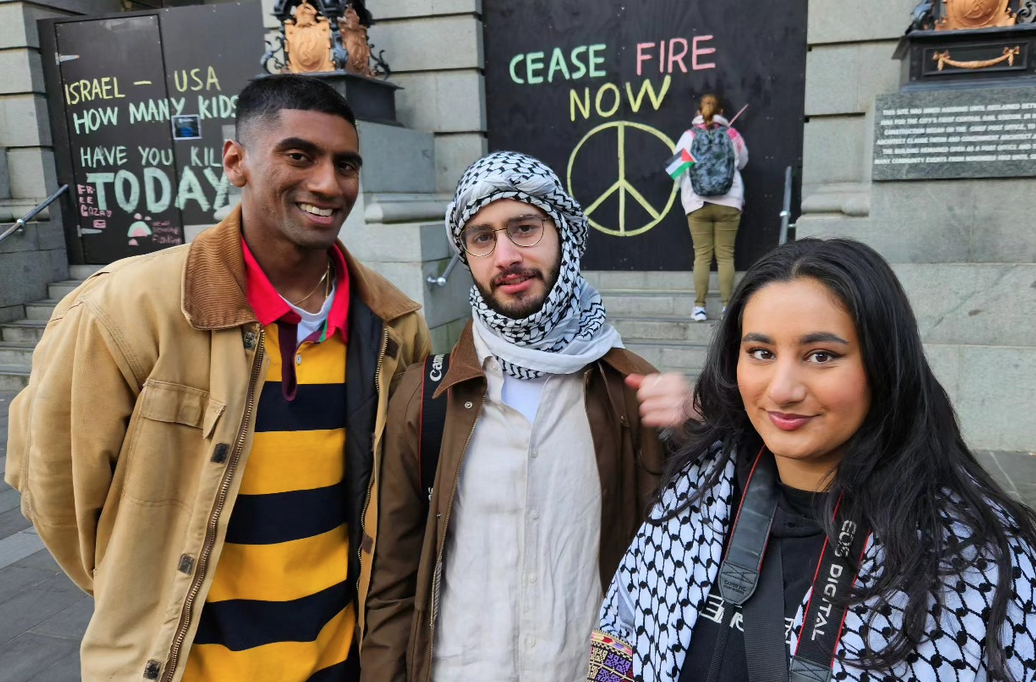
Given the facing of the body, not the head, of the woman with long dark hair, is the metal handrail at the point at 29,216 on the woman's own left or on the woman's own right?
on the woman's own right

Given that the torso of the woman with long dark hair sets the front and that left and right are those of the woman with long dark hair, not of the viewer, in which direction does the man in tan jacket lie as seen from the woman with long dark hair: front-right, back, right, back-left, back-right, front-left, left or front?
front-right

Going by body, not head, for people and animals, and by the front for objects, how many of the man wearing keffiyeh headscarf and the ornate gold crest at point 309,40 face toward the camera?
2

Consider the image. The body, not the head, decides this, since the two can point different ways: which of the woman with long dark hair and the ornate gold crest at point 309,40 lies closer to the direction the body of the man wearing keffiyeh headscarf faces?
the woman with long dark hair

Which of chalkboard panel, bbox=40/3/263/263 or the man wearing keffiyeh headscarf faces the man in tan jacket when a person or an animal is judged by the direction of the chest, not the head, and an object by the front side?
the chalkboard panel

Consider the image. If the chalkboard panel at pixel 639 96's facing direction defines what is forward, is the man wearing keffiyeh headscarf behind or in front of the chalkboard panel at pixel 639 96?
in front

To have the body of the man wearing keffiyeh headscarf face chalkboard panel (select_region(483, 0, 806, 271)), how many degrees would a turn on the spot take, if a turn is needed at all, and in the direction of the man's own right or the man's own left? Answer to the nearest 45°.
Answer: approximately 180°

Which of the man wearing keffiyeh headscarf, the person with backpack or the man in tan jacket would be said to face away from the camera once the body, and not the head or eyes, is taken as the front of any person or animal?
the person with backpack

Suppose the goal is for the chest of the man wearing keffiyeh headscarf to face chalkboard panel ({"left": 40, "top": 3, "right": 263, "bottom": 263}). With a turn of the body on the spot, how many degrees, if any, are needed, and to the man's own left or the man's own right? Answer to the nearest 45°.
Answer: approximately 135° to the man's own right

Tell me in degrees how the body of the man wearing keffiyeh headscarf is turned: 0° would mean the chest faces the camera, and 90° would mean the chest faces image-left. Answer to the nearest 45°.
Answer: approximately 0°
